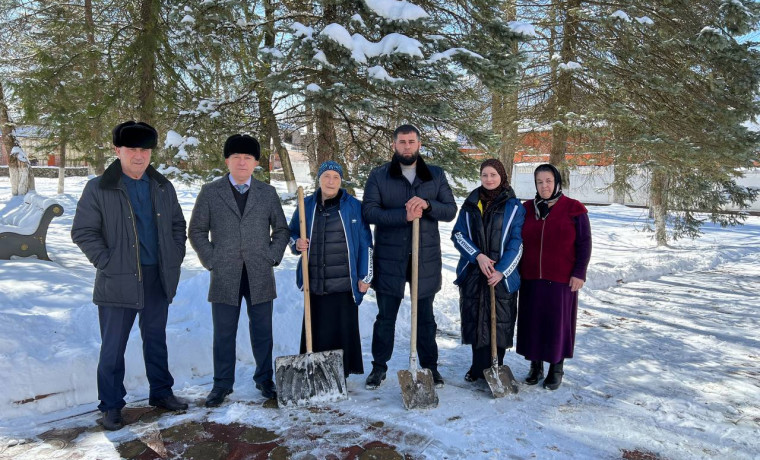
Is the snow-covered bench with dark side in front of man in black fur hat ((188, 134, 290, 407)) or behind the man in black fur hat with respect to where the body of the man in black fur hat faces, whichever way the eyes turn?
behind

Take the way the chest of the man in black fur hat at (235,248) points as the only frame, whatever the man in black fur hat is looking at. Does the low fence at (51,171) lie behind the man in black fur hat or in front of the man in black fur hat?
behind

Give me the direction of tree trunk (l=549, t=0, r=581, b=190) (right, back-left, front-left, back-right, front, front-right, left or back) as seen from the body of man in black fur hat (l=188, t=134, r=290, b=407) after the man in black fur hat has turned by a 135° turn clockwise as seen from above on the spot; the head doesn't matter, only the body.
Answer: right

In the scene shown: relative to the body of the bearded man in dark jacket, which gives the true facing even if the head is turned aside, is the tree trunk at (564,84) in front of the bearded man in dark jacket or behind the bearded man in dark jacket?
behind

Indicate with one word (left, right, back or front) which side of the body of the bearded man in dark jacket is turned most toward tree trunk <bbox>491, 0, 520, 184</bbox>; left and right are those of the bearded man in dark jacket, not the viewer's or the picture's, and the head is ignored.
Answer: back

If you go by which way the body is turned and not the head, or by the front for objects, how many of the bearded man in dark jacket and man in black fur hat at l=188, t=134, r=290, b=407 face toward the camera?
2

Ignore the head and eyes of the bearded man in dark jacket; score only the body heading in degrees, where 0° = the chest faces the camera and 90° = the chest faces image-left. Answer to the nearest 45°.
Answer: approximately 0°

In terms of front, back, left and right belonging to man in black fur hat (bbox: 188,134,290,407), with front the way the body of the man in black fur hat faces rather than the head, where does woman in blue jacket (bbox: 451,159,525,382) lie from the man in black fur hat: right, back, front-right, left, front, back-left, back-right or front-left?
left

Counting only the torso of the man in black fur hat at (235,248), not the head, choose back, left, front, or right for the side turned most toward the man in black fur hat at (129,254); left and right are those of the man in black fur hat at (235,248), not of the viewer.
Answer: right

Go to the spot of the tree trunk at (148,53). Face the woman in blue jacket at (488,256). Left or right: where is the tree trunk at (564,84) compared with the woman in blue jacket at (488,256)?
left

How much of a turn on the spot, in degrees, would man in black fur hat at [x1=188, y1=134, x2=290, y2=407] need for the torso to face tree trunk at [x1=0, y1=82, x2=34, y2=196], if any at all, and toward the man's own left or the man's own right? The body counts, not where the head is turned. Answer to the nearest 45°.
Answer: approximately 135° to the man's own right
